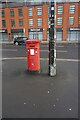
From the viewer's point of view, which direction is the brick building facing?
toward the camera

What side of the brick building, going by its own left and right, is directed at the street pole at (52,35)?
front

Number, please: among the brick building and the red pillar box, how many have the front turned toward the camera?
2

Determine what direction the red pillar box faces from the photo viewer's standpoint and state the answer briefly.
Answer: facing the viewer

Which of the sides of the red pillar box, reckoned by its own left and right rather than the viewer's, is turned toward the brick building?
back

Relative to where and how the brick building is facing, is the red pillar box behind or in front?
in front

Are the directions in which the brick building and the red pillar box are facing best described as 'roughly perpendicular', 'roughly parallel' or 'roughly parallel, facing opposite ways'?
roughly parallel
